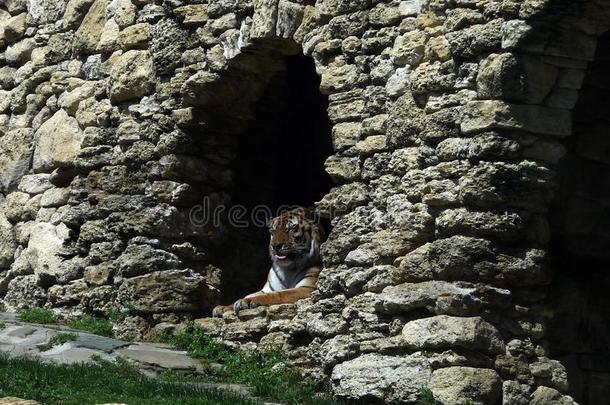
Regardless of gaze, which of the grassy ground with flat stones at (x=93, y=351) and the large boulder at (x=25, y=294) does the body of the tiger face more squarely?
the grassy ground with flat stones

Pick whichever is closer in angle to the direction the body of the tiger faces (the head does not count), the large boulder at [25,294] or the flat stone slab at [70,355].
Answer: the flat stone slab

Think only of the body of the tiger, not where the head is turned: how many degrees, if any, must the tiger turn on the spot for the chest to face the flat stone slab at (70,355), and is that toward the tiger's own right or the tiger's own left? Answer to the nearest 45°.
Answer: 0° — it already faces it

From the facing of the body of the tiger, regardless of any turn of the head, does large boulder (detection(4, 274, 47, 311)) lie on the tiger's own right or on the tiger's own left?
on the tiger's own right

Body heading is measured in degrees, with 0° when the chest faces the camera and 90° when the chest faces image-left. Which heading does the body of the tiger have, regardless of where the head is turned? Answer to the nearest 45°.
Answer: approximately 45°
